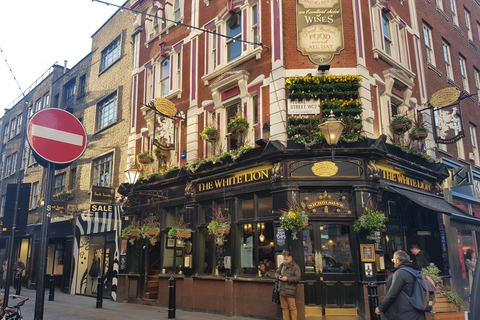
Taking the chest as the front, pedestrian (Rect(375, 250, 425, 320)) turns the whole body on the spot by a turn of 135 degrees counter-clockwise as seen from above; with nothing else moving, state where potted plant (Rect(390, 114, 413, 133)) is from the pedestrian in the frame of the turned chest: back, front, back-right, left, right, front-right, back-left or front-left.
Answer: back-left

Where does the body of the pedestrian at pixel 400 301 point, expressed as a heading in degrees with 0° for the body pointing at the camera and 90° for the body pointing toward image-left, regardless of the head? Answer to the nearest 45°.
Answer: approximately 90°

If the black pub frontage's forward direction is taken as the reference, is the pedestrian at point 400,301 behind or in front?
in front

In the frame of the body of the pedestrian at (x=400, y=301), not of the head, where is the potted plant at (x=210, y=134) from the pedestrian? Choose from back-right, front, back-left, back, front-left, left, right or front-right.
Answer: front-right

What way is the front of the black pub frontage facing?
toward the camera

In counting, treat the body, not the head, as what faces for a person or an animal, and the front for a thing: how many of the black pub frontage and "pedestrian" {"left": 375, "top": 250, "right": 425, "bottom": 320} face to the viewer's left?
1

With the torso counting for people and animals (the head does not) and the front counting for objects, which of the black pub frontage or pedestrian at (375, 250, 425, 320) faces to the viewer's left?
the pedestrian

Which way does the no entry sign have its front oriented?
toward the camera
